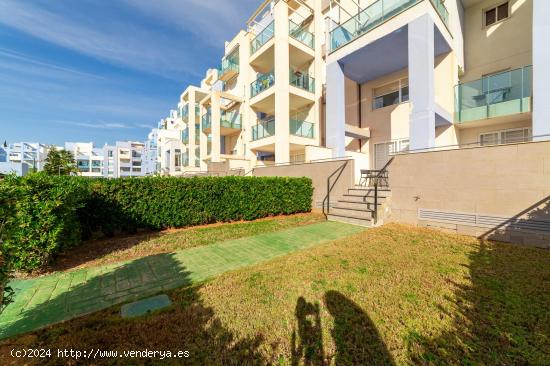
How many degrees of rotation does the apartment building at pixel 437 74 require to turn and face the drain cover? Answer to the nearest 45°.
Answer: approximately 45° to its left

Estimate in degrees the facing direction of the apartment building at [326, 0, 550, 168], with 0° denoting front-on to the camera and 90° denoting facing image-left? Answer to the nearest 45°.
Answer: approximately 45°

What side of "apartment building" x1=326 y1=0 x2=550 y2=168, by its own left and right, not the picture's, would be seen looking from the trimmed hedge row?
front
